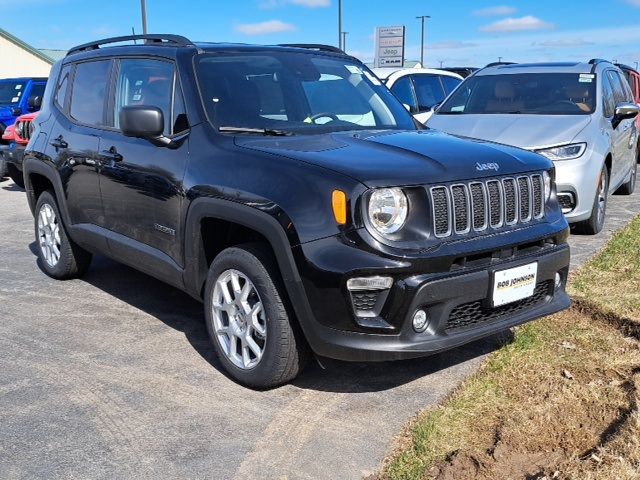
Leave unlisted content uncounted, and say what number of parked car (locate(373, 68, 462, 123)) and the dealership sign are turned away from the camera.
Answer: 0

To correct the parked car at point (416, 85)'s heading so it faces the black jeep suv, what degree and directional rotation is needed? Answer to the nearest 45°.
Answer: approximately 45° to its left

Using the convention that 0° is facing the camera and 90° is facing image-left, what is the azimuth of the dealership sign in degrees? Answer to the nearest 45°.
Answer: approximately 0°

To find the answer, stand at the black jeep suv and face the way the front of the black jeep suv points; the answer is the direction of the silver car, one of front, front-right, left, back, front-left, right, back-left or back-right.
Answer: left

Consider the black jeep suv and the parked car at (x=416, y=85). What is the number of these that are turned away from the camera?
0

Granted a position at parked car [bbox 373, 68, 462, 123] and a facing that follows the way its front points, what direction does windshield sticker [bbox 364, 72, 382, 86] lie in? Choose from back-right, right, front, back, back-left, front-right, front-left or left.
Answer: front-left

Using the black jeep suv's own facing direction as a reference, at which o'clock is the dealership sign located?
The dealership sign is roughly at 8 o'clock from the black jeep suv.

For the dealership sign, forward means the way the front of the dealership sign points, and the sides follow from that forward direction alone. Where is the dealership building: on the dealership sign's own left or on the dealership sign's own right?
on the dealership sign's own right

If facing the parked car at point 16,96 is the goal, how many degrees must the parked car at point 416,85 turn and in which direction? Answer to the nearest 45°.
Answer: approximately 45° to its right

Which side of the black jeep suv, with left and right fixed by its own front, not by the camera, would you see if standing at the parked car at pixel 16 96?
back

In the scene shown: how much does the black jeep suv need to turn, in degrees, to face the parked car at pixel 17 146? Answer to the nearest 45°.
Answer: approximately 180°

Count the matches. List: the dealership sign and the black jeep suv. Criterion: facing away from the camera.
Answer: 0

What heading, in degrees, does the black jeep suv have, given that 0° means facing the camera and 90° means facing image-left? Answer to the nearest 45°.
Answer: approximately 315°
